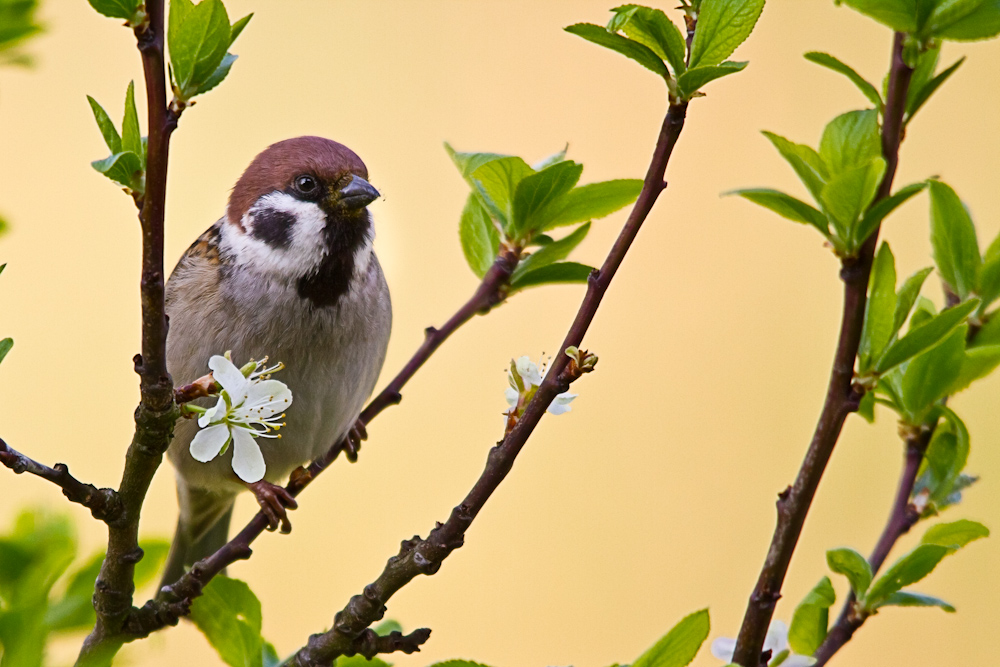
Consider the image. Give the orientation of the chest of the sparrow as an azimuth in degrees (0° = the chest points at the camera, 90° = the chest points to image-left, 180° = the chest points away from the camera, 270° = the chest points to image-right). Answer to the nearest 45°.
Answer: approximately 315°

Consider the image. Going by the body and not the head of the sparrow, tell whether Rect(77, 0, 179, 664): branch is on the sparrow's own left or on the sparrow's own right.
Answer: on the sparrow's own right
